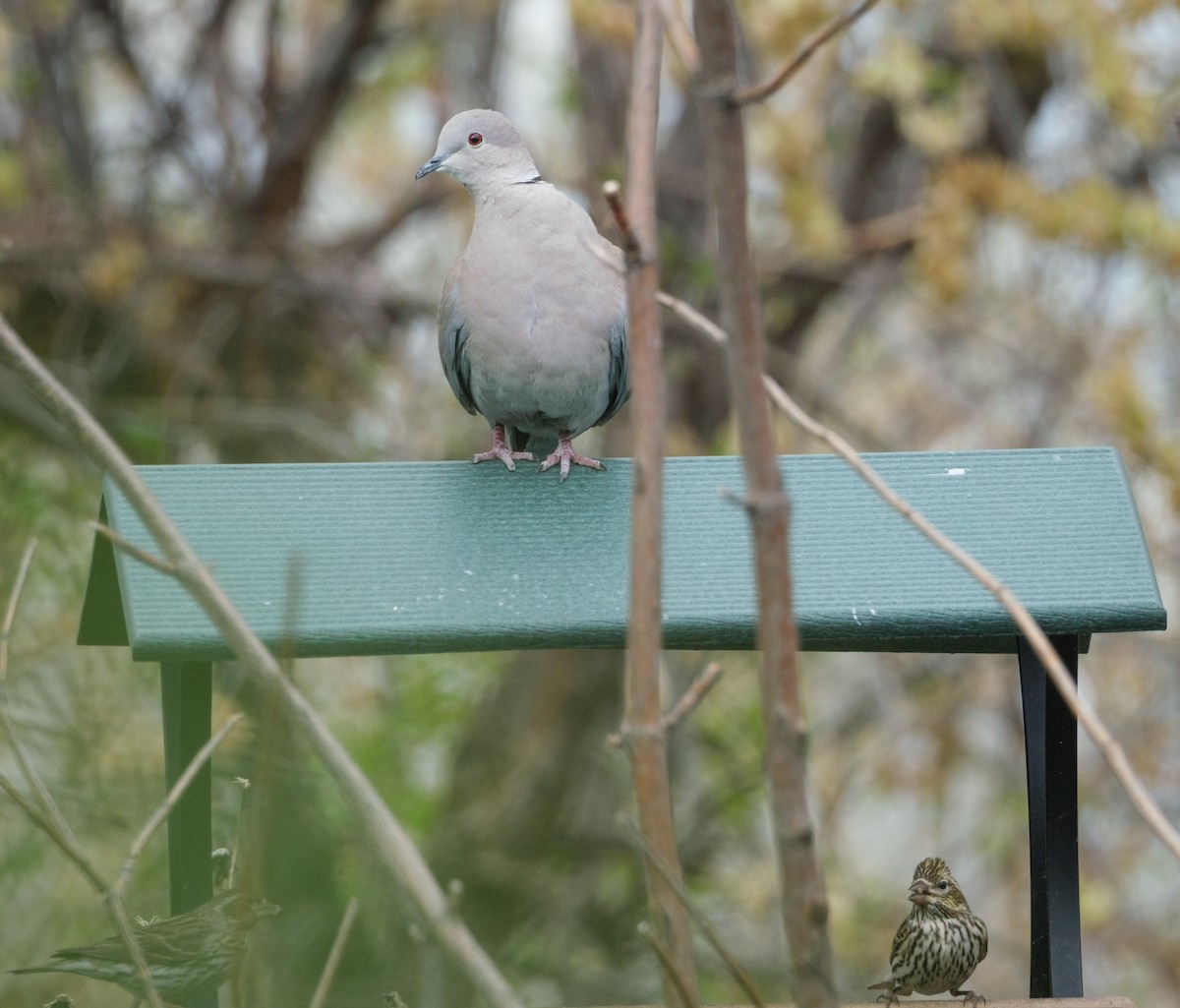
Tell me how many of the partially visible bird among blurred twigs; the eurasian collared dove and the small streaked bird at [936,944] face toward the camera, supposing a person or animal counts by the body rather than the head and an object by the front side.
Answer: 2

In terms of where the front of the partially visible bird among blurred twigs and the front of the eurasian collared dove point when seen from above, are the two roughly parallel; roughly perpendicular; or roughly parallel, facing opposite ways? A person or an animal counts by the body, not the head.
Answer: roughly perpendicular

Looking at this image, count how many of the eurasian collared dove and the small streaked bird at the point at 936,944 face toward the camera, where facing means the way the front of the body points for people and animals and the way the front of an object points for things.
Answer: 2

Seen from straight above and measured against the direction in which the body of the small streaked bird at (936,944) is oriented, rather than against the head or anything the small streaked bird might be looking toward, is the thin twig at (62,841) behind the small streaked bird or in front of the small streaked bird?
in front

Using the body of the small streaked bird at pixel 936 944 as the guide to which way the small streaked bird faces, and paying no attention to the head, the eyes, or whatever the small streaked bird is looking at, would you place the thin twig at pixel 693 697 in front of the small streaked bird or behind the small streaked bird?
in front

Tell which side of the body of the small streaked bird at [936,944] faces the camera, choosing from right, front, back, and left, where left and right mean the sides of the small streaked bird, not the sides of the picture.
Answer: front

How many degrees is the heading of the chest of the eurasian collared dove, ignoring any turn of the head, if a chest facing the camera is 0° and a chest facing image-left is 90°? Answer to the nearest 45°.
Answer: approximately 0°

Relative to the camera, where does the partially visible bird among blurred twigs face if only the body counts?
to the viewer's right
